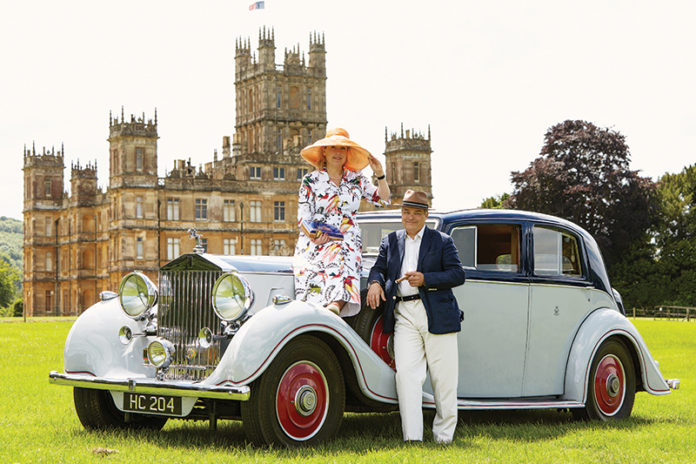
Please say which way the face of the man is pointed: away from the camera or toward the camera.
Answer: toward the camera

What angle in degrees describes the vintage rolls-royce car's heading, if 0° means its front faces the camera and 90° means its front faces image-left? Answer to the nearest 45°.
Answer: approximately 45°

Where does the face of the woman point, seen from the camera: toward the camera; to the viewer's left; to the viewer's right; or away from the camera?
toward the camera
